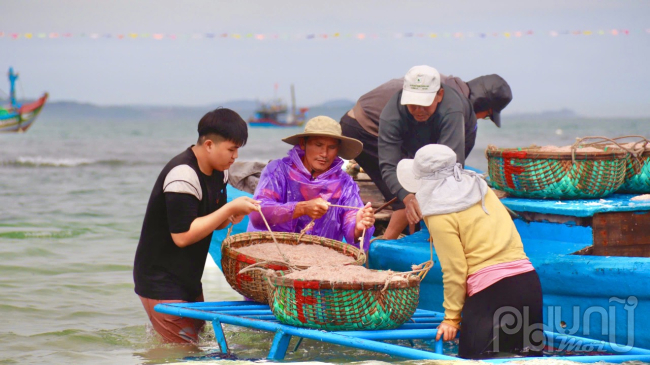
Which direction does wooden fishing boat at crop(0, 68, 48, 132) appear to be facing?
to the viewer's right

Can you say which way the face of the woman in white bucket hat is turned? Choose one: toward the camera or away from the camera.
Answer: away from the camera

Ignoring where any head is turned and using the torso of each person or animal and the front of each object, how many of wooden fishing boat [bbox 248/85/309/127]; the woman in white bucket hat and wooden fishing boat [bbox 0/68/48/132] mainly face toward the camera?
0

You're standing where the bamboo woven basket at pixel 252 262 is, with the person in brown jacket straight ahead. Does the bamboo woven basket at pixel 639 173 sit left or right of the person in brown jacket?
right

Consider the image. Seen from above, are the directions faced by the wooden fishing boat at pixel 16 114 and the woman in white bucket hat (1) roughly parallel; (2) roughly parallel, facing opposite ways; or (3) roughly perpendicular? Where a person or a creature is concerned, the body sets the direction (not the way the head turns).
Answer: roughly perpendicular

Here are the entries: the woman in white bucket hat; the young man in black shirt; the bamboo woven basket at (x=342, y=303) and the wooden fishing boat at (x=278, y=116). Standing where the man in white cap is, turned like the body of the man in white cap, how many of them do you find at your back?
1

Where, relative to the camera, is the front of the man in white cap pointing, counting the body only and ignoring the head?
toward the camera

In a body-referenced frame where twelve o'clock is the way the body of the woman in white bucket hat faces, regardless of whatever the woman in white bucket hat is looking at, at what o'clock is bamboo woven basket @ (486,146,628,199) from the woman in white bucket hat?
The bamboo woven basket is roughly at 2 o'clock from the woman in white bucket hat.

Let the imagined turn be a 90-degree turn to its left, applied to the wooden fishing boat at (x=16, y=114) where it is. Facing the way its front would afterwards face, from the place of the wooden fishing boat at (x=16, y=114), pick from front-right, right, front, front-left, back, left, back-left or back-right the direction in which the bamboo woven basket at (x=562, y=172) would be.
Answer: back

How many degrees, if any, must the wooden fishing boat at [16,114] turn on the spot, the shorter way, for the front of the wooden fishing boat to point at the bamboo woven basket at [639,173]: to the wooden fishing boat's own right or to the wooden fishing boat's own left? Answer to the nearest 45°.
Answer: approximately 90° to the wooden fishing boat's own right

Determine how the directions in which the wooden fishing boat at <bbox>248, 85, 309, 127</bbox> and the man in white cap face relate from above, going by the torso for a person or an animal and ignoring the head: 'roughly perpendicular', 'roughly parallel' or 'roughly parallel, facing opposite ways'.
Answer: roughly perpendicular
